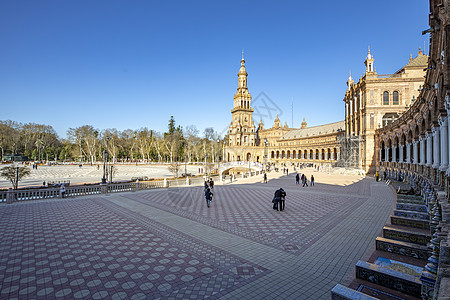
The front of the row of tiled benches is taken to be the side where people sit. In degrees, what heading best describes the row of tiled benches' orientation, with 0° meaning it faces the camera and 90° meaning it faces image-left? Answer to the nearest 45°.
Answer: approximately 45°
